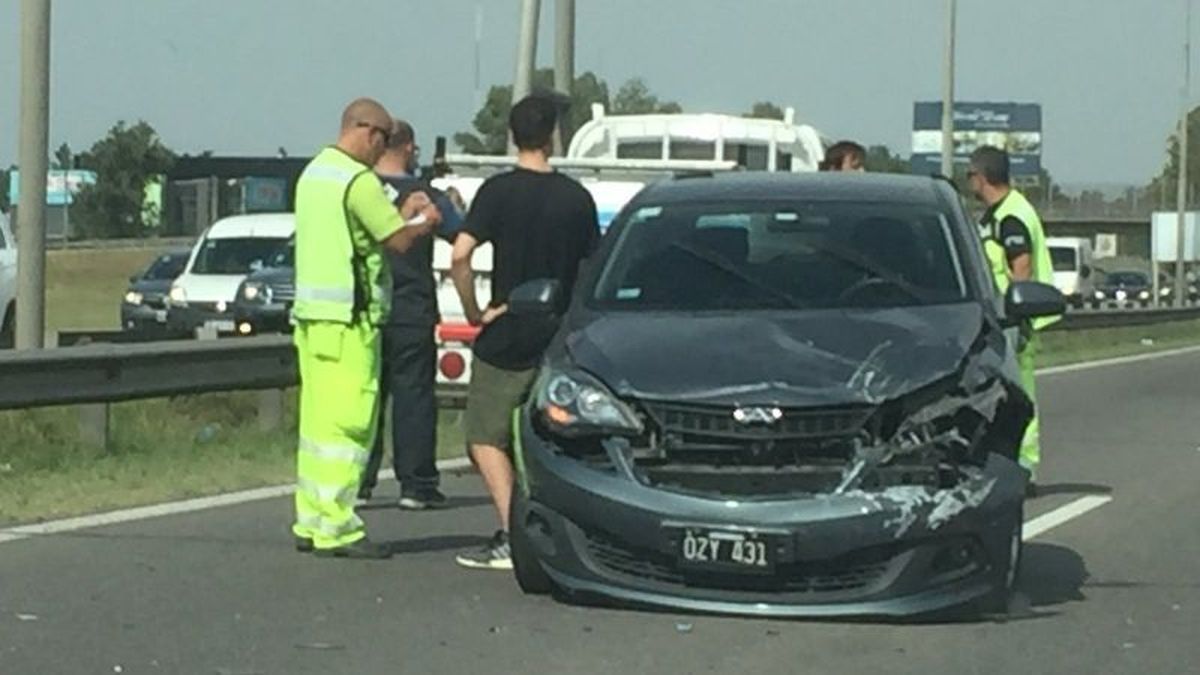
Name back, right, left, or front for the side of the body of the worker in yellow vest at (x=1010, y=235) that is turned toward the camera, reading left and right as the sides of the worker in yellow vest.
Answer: left

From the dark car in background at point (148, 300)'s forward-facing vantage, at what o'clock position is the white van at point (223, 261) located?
The white van is roughly at 10 o'clock from the dark car in background.

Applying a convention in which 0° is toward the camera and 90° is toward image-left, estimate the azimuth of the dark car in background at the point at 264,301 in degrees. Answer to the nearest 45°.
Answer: approximately 45°

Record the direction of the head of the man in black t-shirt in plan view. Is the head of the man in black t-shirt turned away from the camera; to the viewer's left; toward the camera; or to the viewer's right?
away from the camera

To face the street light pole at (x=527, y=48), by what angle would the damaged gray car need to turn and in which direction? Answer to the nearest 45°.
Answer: approximately 180°

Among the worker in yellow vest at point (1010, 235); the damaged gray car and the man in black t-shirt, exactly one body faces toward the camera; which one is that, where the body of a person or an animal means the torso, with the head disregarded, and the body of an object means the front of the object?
the damaged gray car

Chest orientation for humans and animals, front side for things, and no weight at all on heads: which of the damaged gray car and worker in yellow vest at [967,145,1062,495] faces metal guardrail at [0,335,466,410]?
the worker in yellow vest

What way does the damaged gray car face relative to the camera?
toward the camera

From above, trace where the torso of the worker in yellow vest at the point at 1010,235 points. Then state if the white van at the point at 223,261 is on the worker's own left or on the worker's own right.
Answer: on the worker's own right

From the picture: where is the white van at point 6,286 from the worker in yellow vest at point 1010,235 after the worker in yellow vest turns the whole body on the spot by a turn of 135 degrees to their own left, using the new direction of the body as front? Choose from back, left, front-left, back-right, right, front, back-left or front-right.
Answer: back

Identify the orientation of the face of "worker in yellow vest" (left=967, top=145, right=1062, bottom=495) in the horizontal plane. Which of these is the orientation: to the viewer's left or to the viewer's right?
to the viewer's left

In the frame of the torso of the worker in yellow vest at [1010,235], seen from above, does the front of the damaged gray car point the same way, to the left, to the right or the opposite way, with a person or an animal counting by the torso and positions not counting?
to the left

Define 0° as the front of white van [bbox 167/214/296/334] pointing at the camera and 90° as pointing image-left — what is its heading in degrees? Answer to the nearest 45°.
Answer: approximately 45°

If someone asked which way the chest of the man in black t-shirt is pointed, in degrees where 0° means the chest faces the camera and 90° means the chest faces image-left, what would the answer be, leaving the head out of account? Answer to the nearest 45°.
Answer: approximately 180°

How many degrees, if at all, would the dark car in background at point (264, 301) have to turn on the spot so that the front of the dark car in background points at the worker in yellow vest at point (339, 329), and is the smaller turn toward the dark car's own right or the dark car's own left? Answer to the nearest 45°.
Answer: approximately 45° to the dark car's own left

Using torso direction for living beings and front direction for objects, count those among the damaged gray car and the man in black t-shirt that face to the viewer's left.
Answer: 0
